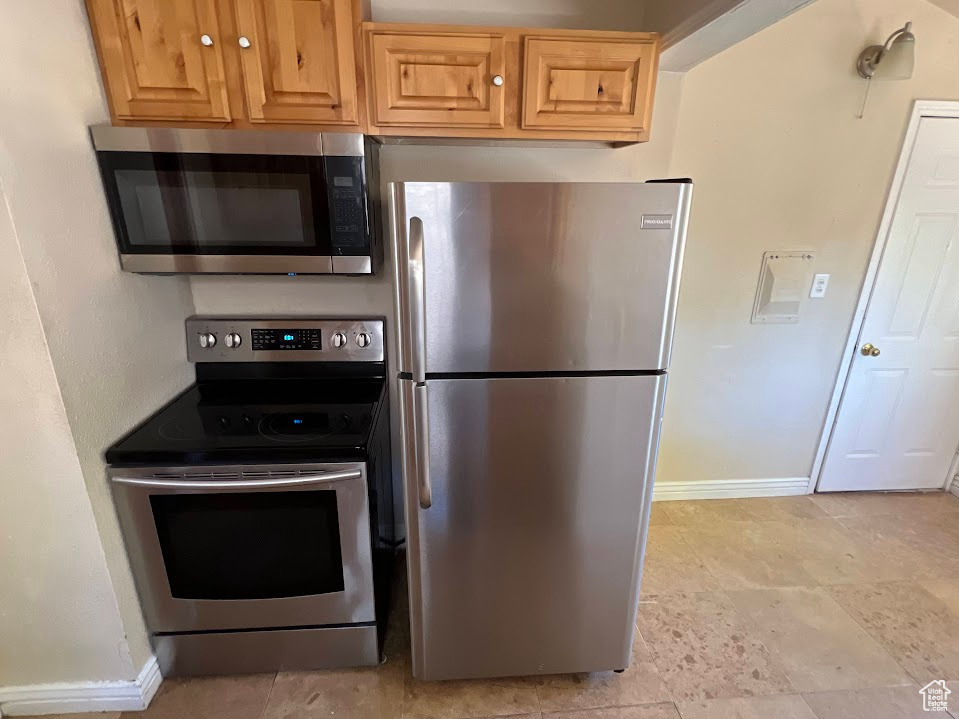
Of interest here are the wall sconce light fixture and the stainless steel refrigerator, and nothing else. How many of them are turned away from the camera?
0

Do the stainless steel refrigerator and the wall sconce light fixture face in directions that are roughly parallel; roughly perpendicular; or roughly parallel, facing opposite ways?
roughly parallel

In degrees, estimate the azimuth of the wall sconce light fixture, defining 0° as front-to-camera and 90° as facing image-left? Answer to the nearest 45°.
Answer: approximately 315°

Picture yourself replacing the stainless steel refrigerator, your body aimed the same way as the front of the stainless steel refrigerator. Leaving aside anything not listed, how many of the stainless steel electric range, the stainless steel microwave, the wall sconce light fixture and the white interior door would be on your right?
2

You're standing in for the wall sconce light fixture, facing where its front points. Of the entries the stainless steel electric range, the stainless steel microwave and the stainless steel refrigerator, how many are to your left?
0

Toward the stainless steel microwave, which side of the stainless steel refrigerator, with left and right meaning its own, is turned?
right

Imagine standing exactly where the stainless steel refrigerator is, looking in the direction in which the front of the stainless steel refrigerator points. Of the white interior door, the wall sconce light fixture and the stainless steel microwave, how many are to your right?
1

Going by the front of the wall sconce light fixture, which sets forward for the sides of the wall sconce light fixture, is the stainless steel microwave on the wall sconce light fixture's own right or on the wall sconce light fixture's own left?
on the wall sconce light fixture's own right

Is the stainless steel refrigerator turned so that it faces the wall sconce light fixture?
no

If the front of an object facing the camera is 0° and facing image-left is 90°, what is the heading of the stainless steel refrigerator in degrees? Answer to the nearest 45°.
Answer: approximately 0°

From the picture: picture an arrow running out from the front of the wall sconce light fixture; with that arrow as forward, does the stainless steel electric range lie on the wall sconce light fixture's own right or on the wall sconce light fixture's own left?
on the wall sconce light fixture's own right

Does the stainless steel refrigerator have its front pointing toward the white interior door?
no
